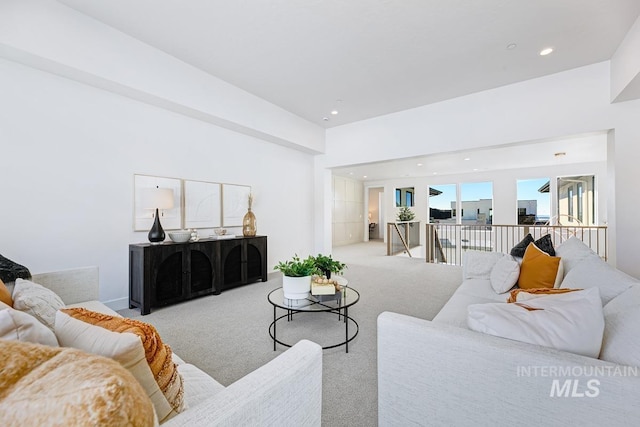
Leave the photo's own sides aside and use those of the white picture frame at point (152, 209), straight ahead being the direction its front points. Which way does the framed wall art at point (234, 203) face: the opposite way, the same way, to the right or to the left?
the same way

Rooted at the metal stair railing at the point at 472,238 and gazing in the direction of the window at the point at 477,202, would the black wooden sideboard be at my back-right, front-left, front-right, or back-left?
back-left

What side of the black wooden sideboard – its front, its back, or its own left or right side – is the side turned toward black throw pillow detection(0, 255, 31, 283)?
right

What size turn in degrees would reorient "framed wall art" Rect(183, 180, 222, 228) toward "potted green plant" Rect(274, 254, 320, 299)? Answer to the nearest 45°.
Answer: approximately 45° to its right

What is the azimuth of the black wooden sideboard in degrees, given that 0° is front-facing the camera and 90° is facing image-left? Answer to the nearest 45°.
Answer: approximately 315°

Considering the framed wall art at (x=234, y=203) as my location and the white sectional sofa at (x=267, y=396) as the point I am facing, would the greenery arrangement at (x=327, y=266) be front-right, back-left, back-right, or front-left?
front-left

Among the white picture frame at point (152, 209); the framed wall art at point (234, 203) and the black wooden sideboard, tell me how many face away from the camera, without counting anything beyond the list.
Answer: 0

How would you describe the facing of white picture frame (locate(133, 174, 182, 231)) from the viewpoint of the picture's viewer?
facing the viewer and to the right of the viewer

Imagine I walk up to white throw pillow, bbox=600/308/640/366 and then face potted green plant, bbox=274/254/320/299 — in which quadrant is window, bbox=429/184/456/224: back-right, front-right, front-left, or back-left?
front-right

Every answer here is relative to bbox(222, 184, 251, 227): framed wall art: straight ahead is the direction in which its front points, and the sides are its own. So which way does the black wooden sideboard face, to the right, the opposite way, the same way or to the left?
the same way

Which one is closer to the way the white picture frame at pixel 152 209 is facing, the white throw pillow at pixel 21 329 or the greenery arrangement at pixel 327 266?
the greenery arrangement

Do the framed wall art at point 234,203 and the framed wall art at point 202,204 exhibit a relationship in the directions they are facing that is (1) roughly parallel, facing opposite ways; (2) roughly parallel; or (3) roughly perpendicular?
roughly parallel

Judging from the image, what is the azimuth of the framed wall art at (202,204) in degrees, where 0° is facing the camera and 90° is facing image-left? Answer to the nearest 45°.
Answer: approximately 315°

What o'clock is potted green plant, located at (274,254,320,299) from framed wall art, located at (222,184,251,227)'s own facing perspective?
The potted green plant is roughly at 1 o'clock from the framed wall art.

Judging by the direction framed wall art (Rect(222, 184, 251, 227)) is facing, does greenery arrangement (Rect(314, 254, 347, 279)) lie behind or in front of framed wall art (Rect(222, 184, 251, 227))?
in front

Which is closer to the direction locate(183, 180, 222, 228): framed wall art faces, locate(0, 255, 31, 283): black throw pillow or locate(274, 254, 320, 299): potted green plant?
the potted green plant

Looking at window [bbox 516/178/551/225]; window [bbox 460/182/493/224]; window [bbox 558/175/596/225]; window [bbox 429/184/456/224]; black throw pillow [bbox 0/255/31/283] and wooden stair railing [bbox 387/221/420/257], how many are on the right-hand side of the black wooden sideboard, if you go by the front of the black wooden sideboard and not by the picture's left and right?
1

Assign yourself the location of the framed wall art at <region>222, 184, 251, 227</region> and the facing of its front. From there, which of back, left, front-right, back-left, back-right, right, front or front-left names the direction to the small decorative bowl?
right

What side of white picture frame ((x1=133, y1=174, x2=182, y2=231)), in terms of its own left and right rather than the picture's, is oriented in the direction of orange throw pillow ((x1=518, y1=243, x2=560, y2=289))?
front

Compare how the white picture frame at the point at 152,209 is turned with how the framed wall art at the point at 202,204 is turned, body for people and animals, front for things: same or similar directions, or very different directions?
same or similar directions

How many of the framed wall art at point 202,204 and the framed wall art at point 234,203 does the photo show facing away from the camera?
0

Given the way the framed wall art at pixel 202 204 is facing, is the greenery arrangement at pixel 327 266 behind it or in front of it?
in front
